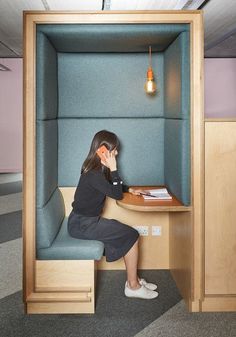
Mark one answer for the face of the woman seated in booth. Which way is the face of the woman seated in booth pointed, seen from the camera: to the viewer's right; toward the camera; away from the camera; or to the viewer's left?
to the viewer's right

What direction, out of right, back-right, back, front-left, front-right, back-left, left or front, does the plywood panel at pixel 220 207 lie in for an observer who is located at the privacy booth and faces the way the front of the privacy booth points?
left

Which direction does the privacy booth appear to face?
toward the camera

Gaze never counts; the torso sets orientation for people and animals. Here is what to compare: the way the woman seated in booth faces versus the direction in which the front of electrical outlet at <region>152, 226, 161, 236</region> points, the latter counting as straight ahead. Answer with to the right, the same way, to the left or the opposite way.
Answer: to the left

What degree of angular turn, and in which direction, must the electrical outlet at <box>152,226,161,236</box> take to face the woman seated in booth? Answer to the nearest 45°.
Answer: approximately 45° to its right

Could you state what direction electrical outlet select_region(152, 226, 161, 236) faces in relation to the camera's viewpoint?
facing the viewer

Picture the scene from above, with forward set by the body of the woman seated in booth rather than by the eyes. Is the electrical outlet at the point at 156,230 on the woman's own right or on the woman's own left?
on the woman's own left

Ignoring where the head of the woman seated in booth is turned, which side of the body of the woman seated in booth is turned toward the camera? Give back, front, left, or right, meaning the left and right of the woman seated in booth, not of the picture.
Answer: right

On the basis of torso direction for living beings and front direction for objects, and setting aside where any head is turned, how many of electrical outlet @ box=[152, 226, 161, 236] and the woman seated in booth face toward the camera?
1
